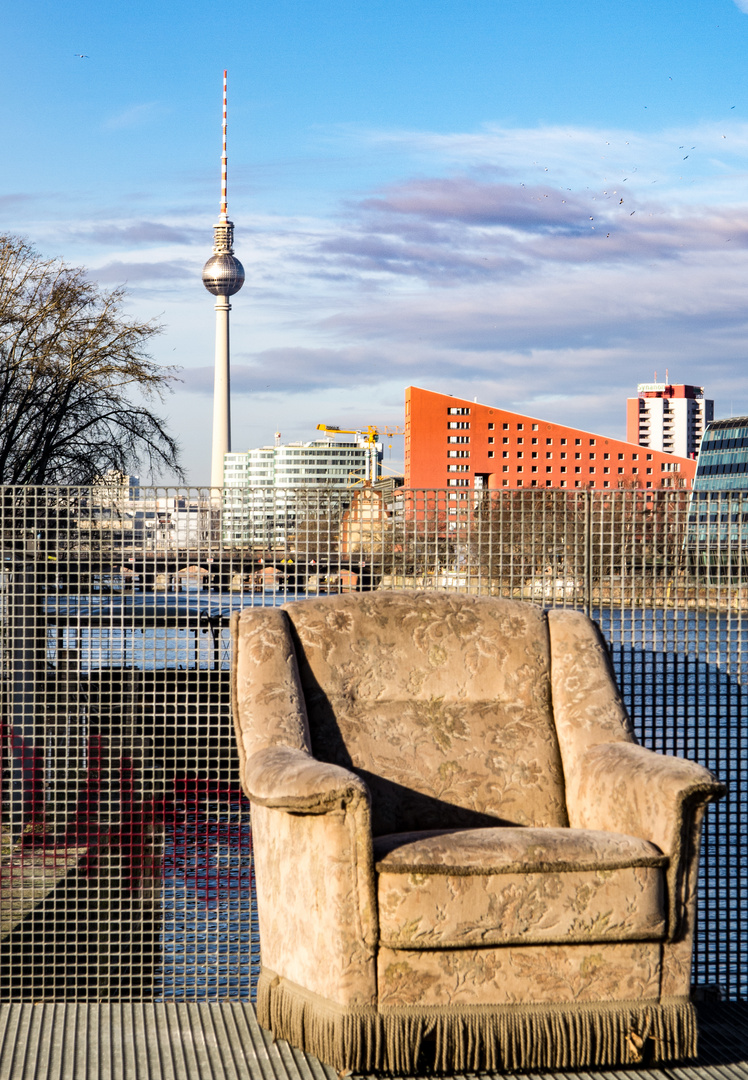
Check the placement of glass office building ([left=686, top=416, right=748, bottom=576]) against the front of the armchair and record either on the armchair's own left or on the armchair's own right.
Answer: on the armchair's own left

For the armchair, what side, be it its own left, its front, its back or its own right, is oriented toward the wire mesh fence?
back

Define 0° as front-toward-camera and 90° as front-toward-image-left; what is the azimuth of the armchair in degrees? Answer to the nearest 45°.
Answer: approximately 315°
